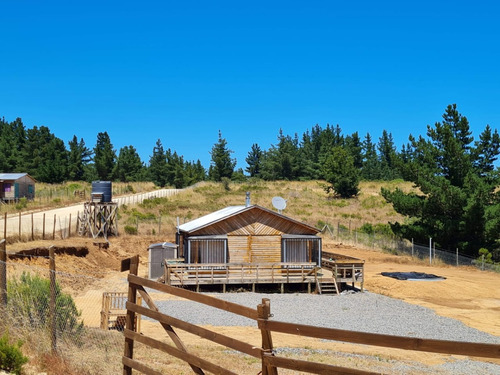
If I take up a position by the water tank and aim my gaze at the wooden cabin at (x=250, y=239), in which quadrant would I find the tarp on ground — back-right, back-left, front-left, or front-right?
front-left

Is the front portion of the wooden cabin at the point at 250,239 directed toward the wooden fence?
yes

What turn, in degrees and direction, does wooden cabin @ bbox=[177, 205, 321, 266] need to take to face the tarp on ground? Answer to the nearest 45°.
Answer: approximately 90° to its left

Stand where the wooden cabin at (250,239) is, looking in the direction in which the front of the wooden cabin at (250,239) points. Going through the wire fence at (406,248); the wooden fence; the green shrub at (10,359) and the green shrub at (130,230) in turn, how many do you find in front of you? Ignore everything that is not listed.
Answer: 2

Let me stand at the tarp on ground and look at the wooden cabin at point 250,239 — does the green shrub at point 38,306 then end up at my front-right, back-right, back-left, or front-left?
front-left

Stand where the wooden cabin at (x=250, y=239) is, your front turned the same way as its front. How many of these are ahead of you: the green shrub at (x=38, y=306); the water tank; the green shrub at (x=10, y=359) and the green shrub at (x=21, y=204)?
2

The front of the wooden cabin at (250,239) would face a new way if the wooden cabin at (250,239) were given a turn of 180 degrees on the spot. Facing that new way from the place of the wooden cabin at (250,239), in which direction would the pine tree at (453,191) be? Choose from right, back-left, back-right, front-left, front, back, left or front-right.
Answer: front-right

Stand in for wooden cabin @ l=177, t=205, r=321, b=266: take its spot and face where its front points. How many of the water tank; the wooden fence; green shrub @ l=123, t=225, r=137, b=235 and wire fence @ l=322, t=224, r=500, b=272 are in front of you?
1

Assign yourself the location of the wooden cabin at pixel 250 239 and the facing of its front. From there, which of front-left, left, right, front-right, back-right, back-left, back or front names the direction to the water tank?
back-right

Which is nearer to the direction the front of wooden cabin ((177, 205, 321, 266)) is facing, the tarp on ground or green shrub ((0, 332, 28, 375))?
the green shrub

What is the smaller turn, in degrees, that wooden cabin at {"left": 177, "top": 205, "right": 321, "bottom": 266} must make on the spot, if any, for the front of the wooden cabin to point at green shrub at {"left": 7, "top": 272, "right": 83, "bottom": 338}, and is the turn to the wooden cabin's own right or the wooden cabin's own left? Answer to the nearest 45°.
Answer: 0° — it already faces it

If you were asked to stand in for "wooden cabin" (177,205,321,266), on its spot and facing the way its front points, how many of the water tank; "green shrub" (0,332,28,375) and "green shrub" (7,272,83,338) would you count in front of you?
2

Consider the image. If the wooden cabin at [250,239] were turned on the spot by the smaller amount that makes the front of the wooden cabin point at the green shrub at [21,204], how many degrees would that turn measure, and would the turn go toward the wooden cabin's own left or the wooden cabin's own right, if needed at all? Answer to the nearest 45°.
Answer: approximately 135° to the wooden cabin's own right

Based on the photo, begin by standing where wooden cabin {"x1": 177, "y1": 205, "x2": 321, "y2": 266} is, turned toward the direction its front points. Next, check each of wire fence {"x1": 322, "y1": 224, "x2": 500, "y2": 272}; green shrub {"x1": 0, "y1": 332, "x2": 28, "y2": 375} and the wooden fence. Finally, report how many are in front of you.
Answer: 2

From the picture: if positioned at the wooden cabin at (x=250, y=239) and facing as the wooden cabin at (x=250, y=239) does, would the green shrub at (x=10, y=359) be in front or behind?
in front

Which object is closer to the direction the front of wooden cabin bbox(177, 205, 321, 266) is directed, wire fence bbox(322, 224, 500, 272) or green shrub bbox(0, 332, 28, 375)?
the green shrub

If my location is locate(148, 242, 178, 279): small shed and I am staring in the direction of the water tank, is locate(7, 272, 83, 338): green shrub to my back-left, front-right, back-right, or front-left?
back-left

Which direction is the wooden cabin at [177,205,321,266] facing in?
toward the camera

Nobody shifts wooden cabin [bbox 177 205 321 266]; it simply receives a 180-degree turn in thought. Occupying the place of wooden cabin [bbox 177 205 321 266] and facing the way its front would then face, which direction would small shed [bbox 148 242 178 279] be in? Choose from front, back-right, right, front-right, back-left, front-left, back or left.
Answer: left
